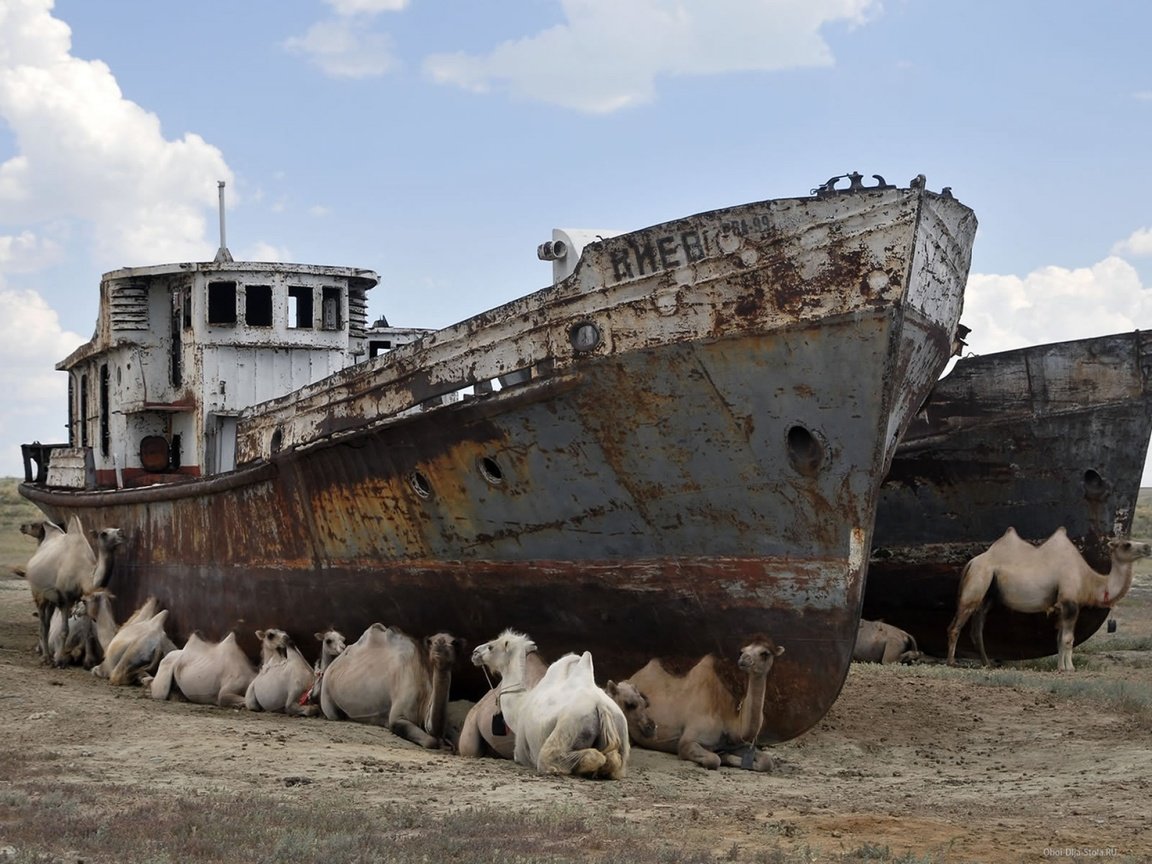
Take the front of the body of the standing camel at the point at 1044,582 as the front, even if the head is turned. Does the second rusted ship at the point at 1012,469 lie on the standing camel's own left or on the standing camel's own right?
on the standing camel's own left

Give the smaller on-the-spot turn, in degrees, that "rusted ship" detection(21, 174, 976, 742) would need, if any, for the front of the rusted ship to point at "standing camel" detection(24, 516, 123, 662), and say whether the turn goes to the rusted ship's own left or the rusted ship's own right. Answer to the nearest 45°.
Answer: approximately 180°

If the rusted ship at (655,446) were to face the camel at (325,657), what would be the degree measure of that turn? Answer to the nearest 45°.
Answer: approximately 180°

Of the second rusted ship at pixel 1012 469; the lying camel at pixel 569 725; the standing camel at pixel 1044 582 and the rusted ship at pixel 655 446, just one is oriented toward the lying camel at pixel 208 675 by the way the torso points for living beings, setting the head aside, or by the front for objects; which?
the lying camel at pixel 569 725

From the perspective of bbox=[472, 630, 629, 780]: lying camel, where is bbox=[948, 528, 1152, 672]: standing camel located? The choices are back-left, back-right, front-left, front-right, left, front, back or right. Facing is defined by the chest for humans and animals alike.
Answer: right

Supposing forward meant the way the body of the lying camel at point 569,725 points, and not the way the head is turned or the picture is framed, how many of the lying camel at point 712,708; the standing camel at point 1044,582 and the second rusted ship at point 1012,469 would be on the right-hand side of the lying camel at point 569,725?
3

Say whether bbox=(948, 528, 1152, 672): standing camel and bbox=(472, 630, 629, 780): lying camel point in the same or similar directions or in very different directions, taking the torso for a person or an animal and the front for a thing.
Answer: very different directions

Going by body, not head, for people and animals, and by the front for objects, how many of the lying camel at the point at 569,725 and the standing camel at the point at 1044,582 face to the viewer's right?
1

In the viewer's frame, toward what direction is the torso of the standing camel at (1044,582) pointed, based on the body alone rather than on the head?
to the viewer's right

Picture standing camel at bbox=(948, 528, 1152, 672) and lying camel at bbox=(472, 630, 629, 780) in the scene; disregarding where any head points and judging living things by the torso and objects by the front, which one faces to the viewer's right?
the standing camel

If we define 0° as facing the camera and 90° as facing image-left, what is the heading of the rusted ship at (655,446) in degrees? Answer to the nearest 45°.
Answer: approximately 315°
